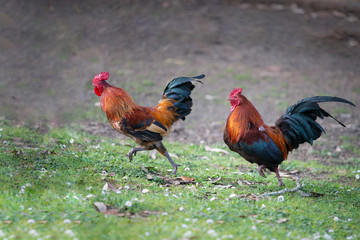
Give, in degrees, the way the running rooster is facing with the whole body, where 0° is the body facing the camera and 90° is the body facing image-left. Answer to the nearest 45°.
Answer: approximately 90°

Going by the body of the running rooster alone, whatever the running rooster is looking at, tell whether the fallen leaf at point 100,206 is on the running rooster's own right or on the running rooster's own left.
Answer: on the running rooster's own left

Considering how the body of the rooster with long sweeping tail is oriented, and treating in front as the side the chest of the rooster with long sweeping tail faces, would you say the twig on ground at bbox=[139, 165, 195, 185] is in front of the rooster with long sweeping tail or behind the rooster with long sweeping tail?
in front

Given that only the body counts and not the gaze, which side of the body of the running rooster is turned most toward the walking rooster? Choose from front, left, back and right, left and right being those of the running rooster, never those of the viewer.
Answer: back

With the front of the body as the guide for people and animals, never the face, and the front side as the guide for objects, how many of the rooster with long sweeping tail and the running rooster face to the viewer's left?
2

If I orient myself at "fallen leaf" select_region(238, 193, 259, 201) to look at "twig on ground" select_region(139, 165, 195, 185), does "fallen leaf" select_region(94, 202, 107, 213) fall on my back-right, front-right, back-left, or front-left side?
front-left

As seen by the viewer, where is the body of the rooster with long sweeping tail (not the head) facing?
to the viewer's left

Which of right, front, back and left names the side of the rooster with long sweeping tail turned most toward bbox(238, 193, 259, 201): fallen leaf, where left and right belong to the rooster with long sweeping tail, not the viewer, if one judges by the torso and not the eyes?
left

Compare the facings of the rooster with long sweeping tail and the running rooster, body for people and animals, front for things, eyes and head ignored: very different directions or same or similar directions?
same or similar directions

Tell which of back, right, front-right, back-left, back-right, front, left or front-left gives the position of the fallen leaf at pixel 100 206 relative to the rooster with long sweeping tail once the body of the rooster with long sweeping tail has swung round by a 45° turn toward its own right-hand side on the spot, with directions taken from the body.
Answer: left
